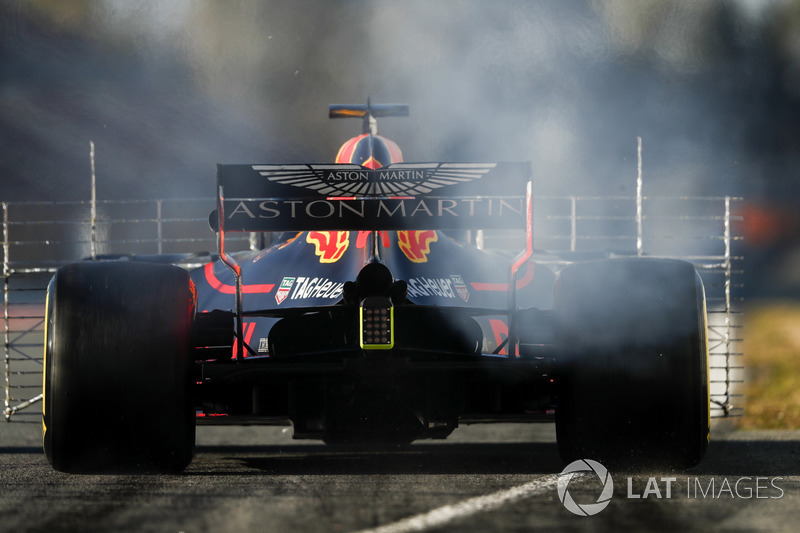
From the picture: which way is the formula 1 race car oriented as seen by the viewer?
away from the camera
